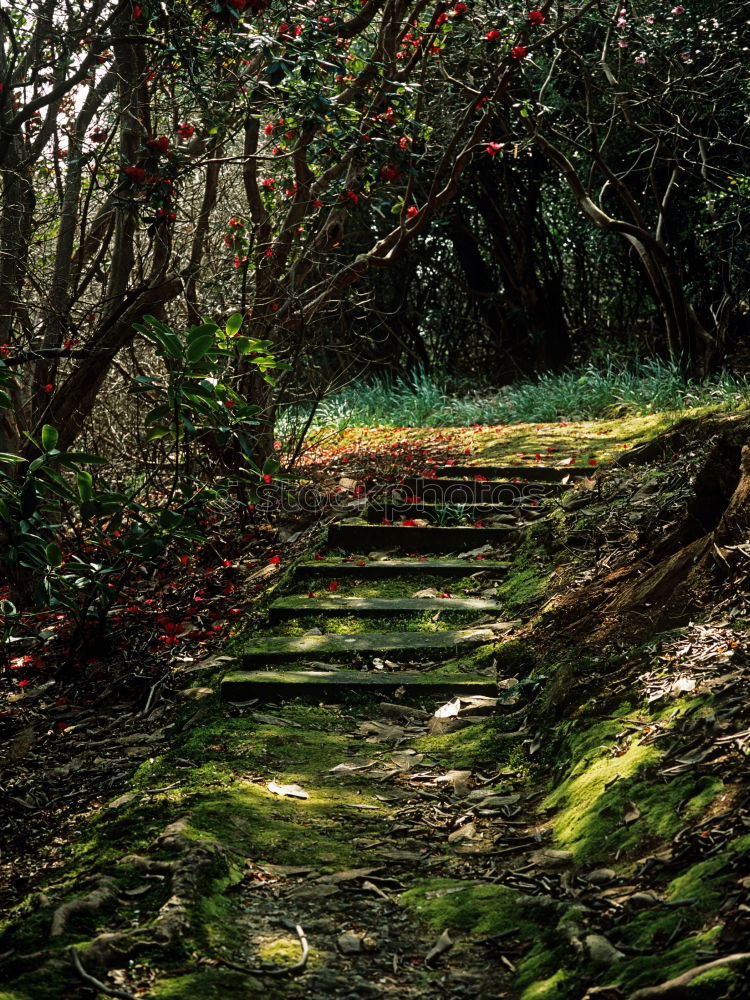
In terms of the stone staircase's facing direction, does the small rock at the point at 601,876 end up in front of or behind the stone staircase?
in front

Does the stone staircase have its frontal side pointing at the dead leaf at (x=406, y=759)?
yes

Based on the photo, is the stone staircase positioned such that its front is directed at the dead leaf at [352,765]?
yes

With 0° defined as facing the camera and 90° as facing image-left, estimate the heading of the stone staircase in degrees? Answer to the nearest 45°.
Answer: approximately 0°

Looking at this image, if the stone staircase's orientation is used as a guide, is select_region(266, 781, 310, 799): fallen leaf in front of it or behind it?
in front

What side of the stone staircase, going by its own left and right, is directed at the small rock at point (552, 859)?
front

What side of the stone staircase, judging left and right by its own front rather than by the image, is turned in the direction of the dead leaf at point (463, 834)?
front
